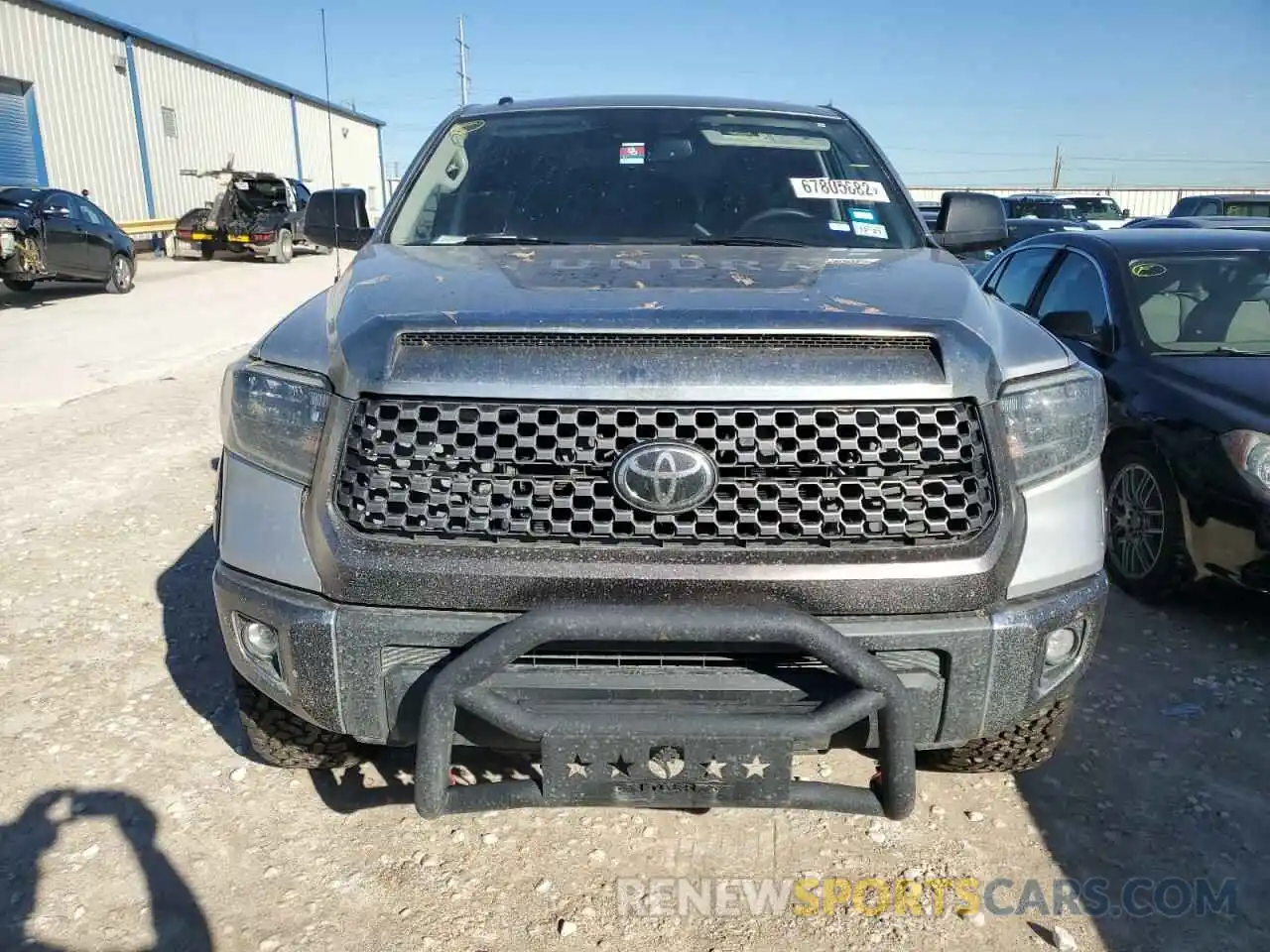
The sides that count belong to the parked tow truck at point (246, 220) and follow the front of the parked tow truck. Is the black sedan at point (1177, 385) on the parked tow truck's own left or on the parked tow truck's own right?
on the parked tow truck's own right

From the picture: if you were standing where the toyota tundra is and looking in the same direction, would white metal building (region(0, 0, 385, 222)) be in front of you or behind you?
behind

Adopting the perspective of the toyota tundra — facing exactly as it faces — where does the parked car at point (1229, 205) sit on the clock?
The parked car is roughly at 7 o'clock from the toyota tundra.

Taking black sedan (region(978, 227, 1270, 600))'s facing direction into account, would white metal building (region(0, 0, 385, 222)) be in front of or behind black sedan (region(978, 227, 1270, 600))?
behind

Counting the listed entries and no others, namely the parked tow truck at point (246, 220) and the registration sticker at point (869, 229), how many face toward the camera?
1

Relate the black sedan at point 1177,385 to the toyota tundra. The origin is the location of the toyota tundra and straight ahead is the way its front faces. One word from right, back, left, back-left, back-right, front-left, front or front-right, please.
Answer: back-left

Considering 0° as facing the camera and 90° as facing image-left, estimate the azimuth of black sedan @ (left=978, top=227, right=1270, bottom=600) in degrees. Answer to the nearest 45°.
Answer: approximately 315°

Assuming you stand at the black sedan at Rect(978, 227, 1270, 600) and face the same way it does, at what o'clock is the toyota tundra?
The toyota tundra is roughly at 2 o'clock from the black sedan.
